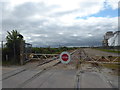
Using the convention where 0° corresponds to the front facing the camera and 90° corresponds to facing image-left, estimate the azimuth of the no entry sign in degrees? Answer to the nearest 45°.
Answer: approximately 0°

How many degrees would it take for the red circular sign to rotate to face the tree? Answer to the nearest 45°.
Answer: approximately 135° to its right

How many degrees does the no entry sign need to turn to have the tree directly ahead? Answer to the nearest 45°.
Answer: approximately 135° to its right
